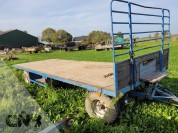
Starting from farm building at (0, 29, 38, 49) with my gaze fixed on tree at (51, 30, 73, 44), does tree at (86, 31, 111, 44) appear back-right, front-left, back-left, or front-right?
front-right

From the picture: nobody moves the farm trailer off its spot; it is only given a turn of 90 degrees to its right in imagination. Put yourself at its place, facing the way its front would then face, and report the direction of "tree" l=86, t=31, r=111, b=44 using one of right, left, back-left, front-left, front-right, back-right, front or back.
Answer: back-right

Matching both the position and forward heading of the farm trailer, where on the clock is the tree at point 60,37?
The tree is roughly at 7 o'clock from the farm trailer.

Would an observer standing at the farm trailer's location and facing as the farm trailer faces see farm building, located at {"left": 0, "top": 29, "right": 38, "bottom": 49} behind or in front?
behind

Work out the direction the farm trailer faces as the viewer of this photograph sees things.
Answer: facing the viewer and to the right of the viewer
